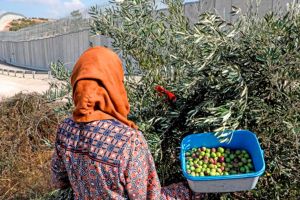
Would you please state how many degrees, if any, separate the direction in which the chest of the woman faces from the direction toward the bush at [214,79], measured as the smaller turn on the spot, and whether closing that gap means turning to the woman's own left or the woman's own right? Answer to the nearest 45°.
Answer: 0° — they already face it

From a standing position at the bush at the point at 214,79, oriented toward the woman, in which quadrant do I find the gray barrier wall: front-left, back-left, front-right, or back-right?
back-right

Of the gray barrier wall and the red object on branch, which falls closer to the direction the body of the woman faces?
the red object on branch

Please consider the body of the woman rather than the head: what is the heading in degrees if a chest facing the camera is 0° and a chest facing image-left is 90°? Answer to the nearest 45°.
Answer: approximately 225°

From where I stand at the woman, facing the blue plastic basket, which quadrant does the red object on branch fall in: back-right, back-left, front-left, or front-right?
front-left

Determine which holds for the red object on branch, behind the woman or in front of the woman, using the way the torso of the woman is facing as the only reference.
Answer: in front

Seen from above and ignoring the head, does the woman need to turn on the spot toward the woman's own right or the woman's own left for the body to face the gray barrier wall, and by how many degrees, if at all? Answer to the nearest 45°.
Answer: approximately 45° to the woman's own left

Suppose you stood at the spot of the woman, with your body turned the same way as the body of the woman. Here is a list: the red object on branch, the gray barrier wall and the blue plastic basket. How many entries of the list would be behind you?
0

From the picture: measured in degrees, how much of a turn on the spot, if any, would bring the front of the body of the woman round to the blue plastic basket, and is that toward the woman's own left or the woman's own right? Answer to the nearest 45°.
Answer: approximately 45° to the woman's own right

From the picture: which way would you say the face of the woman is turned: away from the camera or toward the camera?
away from the camera
